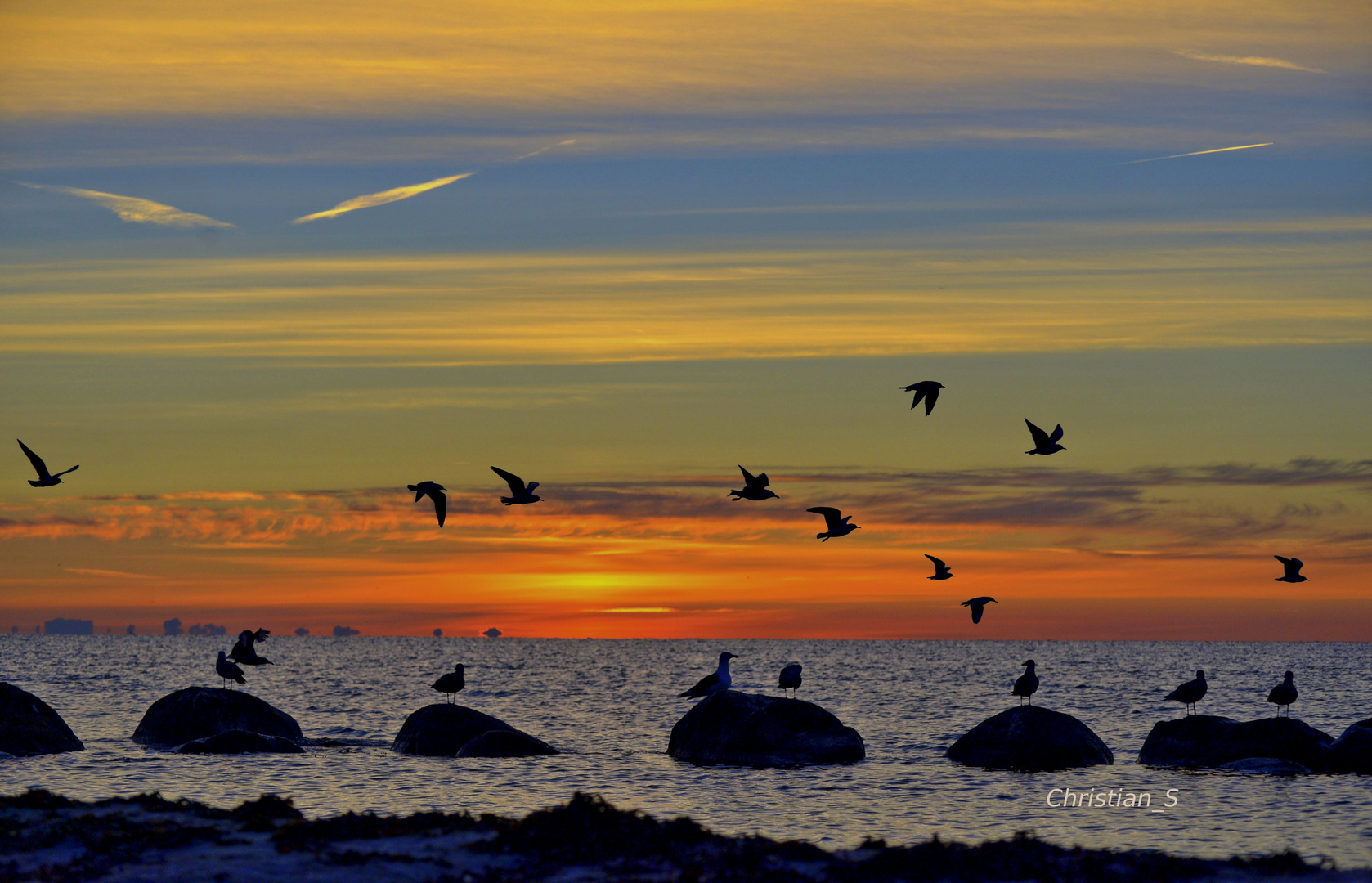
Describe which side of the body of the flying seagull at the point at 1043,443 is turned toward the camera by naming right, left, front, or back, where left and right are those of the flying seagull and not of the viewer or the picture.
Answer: right

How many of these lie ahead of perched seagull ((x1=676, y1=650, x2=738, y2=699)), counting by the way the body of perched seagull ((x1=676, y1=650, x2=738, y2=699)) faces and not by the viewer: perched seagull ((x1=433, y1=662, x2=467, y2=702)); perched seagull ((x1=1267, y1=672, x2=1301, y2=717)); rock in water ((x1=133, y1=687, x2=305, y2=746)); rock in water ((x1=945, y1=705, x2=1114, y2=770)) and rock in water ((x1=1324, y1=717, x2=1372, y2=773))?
3

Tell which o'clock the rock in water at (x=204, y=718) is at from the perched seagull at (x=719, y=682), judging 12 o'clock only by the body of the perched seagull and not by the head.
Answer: The rock in water is roughly at 6 o'clock from the perched seagull.

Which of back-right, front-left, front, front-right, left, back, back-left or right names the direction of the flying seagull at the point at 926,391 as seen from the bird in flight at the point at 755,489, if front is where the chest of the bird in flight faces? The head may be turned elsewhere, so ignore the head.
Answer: front

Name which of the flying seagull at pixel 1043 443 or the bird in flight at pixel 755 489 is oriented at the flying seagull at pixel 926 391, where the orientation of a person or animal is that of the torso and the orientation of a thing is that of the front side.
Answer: the bird in flight

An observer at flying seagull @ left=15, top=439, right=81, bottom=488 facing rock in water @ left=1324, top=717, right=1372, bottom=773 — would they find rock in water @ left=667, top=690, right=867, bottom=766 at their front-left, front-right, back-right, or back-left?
front-left

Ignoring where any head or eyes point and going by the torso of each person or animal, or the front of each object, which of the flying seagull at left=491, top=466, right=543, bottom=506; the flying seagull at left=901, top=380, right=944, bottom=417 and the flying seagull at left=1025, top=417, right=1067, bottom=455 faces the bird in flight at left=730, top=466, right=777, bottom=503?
the flying seagull at left=491, top=466, right=543, bottom=506

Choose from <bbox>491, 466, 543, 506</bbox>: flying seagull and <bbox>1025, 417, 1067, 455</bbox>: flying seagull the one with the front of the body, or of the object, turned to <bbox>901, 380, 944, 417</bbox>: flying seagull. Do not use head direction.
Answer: <bbox>491, 466, 543, 506</bbox>: flying seagull
